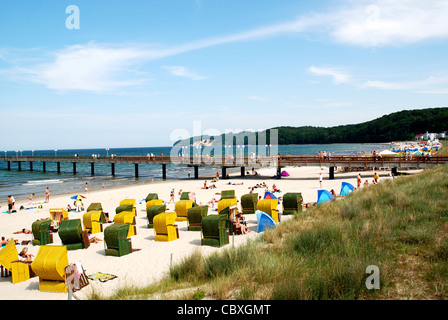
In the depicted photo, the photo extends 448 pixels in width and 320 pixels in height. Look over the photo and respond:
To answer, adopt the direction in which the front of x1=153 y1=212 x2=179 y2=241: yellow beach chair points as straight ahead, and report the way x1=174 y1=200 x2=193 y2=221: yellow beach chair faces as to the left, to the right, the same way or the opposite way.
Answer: the same way

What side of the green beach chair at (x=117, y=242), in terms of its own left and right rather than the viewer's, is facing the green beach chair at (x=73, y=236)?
left

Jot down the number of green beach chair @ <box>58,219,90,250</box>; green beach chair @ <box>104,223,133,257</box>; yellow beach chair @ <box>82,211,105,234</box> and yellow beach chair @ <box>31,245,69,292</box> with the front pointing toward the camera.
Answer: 0

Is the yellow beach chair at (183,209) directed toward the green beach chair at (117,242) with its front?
no

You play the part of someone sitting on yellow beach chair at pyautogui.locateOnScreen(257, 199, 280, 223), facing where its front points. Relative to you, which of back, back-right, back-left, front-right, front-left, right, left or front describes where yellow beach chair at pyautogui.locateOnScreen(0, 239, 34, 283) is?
back

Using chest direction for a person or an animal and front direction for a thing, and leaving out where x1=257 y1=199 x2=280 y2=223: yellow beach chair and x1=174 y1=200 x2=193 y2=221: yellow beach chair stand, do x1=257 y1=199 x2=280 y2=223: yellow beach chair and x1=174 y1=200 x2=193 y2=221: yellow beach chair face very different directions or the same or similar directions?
same or similar directions

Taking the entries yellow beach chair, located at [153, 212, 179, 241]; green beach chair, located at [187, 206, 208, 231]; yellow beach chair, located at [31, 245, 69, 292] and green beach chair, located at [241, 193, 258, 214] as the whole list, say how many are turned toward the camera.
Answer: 0

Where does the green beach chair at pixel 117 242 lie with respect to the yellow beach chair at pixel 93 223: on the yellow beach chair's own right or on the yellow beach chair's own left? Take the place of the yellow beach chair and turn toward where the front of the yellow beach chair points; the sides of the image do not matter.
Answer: on the yellow beach chair's own right

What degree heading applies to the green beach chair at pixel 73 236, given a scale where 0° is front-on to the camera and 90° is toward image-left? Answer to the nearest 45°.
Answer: approximately 225°

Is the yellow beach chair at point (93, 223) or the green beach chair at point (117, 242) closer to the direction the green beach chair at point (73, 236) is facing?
the yellow beach chair

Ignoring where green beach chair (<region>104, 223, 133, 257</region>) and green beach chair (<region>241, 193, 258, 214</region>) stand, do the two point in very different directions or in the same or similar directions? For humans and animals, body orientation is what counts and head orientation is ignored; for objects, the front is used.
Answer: same or similar directions

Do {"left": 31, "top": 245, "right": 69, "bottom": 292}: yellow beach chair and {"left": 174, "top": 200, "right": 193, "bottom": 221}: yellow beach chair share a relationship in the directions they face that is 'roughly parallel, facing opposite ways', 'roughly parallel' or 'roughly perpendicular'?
roughly parallel
